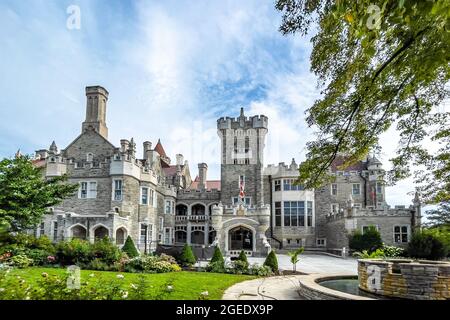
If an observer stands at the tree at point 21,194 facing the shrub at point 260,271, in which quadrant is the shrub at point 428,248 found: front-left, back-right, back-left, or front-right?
front-left

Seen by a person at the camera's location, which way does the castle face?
facing the viewer

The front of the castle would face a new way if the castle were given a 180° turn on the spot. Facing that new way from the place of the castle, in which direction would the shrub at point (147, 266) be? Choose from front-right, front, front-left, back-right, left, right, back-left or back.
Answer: back

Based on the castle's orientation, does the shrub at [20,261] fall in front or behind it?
in front

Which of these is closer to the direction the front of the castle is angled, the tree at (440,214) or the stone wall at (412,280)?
the stone wall

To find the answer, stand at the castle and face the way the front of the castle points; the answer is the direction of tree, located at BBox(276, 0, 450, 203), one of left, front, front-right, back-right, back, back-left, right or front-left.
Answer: front

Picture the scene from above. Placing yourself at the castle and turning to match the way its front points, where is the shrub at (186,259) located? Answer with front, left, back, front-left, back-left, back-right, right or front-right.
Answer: front

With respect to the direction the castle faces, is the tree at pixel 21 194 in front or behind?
in front

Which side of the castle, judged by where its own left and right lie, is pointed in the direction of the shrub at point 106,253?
front

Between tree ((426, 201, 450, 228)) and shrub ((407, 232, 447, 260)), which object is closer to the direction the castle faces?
the shrub
